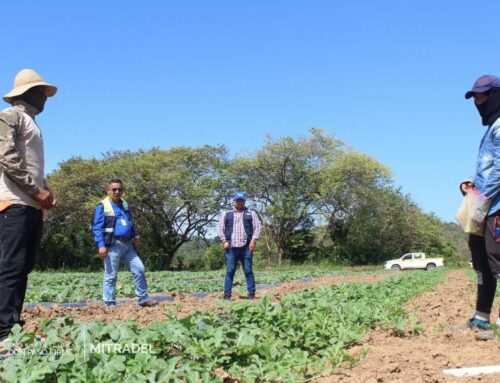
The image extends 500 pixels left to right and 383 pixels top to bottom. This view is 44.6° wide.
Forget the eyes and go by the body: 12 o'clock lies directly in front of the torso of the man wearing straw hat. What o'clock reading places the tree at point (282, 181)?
The tree is roughly at 10 o'clock from the man wearing straw hat.

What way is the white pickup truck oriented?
to the viewer's left

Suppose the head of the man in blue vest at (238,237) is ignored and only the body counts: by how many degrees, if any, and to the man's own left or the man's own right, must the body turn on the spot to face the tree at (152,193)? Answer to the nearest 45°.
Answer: approximately 180°

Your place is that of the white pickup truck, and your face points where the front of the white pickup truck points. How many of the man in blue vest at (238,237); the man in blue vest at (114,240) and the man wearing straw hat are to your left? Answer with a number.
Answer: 3

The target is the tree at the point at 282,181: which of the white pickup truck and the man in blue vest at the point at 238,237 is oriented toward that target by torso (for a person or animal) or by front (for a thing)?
the white pickup truck

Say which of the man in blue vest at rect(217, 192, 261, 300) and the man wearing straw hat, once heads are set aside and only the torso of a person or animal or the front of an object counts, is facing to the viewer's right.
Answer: the man wearing straw hat

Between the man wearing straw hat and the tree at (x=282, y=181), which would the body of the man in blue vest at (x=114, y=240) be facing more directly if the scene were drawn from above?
the man wearing straw hat

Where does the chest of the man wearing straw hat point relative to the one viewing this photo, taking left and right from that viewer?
facing to the right of the viewer

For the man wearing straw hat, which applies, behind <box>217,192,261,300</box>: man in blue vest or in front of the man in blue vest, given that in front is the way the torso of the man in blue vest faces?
in front

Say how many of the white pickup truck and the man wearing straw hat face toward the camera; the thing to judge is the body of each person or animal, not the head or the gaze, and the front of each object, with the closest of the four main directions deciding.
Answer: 0
